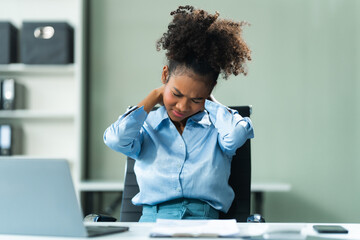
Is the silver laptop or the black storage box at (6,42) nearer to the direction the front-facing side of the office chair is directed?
the silver laptop

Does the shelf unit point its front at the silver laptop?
yes

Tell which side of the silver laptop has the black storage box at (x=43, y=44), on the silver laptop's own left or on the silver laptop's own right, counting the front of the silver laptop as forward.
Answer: on the silver laptop's own left

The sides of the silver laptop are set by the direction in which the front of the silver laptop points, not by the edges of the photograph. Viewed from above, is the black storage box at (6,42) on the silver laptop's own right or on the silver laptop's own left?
on the silver laptop's own left

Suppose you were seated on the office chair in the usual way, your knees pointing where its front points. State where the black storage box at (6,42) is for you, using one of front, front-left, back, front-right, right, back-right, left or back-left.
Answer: back-right

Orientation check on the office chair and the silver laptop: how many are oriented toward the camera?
1

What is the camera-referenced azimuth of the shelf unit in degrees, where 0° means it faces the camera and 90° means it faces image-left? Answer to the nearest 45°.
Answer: approximately 0°

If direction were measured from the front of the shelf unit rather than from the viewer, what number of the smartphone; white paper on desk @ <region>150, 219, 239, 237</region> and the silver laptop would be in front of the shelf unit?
3

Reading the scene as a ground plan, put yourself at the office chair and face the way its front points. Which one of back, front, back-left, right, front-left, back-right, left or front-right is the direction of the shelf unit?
back-right
